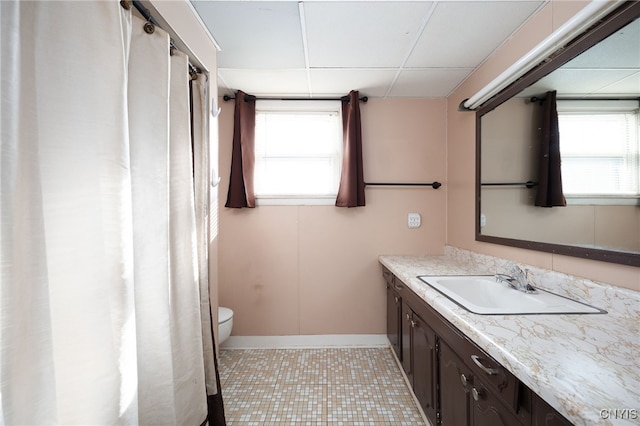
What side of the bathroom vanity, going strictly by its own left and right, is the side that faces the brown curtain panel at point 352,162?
right

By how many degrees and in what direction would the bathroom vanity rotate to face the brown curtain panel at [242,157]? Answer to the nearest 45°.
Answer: approximately 45° to its right

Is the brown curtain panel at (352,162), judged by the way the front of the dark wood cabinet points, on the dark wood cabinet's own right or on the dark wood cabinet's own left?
on the dark wood cabinet's own right

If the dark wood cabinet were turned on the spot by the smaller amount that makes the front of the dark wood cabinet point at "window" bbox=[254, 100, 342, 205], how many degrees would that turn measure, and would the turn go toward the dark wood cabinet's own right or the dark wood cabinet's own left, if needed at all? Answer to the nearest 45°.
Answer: approximately 90° to the dark wood cabinet's own right

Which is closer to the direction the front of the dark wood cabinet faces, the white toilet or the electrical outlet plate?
the white toilet

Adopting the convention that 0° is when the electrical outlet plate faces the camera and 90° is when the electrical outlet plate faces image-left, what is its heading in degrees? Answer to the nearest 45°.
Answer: approximately 0°
